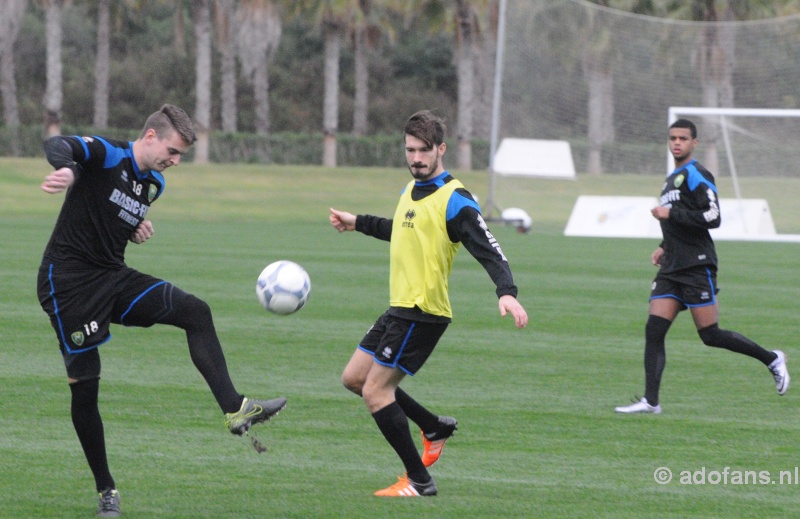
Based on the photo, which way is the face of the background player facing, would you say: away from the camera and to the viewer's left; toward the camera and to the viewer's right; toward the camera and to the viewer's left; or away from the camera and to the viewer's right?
toward the camera and to the viewer's left

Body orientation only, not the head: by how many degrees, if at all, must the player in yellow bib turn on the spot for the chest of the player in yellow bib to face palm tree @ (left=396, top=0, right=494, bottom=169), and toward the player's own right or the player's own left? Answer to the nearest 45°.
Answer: approximately 135° to the player's own right

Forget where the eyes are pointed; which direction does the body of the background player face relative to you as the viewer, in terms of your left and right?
facing the viewer and to the left of the viewer

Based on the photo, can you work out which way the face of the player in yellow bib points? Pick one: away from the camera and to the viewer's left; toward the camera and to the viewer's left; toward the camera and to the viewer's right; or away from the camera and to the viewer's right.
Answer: toward the camera and to the viewer's left

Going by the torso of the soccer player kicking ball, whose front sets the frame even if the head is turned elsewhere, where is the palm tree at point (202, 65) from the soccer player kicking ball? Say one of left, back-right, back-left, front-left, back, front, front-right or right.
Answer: back-left

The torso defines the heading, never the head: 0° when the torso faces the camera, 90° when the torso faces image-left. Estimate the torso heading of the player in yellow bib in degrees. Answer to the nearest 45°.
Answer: approximately 45°

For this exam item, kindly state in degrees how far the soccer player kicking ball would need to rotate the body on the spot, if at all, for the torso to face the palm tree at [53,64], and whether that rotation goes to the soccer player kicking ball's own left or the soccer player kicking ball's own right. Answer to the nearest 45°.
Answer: approximately 135° to the soccer player kicking ball's own left

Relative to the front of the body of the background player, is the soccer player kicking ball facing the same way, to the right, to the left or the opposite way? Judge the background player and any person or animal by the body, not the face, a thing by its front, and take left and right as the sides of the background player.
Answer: to the left

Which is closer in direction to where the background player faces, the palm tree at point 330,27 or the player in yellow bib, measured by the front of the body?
the player in yellow bib

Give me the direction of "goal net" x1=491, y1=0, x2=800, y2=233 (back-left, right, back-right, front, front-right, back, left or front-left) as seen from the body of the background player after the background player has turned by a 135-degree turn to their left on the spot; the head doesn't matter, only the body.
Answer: left

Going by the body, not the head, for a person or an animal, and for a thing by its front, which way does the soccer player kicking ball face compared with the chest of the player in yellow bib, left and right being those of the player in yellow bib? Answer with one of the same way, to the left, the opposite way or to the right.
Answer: to the left

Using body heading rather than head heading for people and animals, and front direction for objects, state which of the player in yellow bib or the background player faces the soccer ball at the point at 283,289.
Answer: the background player

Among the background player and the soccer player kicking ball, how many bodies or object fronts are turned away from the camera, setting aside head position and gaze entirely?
0

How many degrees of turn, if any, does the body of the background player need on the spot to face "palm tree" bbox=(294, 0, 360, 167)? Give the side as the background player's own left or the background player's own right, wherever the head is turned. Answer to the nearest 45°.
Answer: approximately 135° to the background player's own right

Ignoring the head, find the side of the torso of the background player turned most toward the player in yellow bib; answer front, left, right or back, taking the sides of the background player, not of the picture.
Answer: front
